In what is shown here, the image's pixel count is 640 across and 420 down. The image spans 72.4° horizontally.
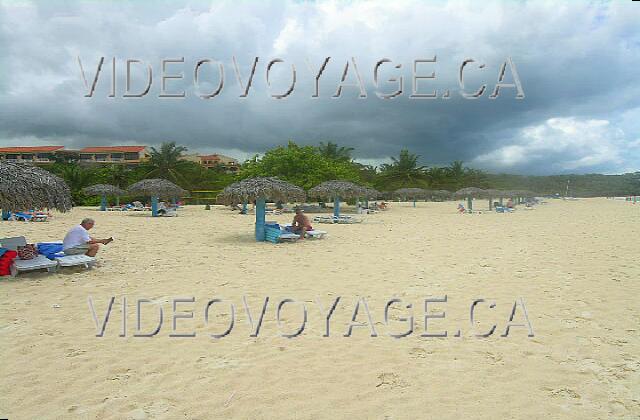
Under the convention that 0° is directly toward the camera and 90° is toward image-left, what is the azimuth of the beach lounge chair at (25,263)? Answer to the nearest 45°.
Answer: approximately 270°

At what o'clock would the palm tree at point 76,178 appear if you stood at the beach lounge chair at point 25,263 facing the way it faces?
The palm tree is roughly at 9 o'clock from the beach lounge chair.

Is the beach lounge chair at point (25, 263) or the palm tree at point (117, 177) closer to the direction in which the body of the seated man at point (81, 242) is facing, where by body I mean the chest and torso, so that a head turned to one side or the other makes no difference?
the palm tree

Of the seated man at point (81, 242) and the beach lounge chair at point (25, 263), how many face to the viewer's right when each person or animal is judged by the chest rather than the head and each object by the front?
2

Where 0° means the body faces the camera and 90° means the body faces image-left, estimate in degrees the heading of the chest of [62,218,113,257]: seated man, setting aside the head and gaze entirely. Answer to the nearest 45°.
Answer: approximately 270°

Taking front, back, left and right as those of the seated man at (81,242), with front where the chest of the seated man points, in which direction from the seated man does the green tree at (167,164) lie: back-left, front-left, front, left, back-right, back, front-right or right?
left

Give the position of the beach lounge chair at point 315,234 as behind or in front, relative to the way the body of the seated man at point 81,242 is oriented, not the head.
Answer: in front

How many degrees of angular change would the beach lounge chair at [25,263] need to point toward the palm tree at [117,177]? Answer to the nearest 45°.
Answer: approximately 90° to its left
